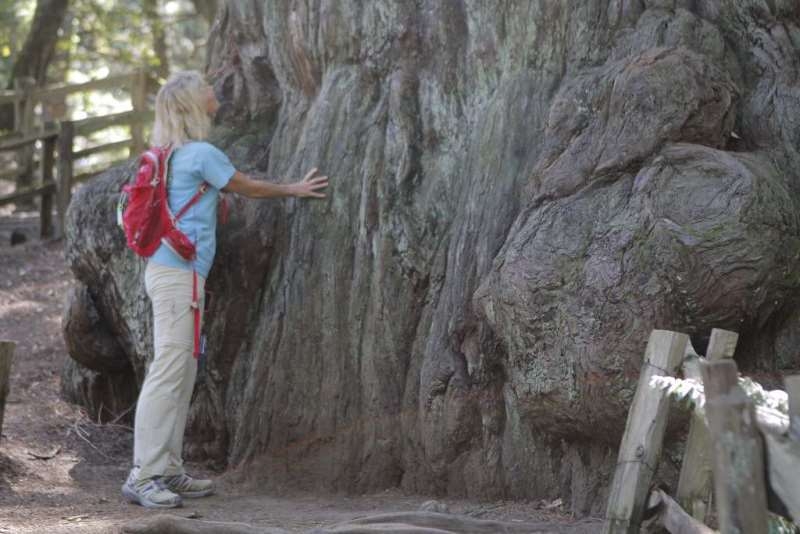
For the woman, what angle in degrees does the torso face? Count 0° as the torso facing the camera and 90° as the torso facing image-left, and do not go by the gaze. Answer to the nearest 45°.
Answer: approximately 270°

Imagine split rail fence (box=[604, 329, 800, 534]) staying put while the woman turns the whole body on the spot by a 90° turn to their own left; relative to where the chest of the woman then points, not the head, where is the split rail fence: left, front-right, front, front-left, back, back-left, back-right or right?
back-right

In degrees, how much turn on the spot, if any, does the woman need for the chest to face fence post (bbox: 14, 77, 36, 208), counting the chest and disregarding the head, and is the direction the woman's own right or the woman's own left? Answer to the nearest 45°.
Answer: approximately 90° to the woman's own left

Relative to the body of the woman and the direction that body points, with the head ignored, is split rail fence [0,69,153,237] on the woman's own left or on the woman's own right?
on the woman's own left

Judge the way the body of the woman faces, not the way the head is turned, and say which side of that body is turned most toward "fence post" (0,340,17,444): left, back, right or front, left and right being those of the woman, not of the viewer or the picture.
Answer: back

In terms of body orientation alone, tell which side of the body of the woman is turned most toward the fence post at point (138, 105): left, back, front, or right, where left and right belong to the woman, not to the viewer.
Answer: left

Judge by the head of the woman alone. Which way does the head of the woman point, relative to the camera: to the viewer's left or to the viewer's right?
to the viewer's right
